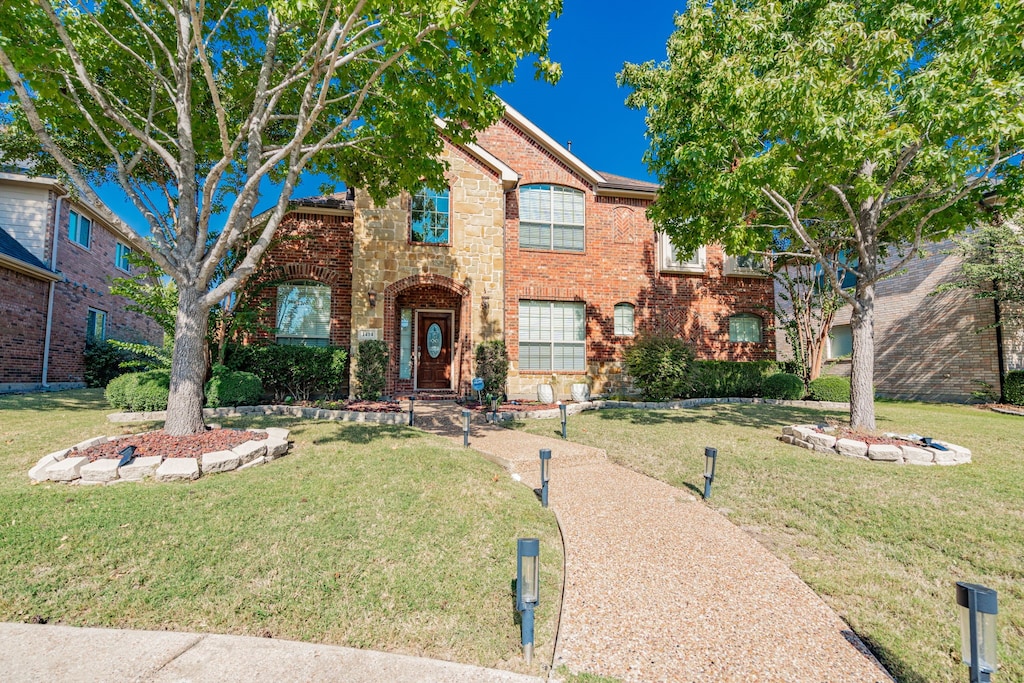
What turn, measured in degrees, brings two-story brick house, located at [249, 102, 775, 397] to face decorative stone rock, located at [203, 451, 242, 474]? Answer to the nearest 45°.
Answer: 0° — it already faces it

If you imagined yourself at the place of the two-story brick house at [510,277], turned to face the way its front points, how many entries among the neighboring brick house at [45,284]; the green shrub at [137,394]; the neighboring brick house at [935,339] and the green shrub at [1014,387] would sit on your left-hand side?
2

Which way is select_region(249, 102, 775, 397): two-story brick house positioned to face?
toward the camera

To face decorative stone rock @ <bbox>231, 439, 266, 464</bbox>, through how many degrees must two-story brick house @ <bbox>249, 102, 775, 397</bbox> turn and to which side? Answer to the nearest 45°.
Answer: approximately 45° to its right

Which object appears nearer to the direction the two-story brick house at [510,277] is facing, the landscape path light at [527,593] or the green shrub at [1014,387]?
the landscape path light

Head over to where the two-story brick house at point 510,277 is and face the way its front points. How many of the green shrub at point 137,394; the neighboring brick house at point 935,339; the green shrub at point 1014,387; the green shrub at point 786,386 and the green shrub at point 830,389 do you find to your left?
4

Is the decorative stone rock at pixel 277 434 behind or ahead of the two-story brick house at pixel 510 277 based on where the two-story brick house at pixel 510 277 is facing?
ahead

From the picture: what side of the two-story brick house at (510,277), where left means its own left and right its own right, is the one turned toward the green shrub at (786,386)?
left

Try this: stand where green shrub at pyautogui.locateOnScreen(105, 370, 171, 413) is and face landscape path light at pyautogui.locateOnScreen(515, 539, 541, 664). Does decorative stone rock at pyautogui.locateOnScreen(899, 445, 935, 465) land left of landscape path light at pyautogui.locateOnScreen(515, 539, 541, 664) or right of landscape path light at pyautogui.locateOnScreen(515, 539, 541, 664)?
left

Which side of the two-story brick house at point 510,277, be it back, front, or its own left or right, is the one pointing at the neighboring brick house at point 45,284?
right

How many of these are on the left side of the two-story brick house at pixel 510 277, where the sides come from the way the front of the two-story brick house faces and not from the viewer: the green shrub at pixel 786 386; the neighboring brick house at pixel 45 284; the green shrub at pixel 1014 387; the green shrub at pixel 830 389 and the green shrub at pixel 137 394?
3

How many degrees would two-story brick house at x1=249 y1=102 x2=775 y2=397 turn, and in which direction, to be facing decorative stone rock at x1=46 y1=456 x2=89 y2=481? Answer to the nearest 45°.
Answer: approximately 45° to its right

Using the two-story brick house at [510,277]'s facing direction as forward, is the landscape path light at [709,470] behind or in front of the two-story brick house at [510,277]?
in front

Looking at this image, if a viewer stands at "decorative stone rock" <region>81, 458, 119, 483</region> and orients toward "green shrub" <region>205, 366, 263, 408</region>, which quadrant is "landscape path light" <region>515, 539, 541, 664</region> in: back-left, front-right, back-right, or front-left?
back-right

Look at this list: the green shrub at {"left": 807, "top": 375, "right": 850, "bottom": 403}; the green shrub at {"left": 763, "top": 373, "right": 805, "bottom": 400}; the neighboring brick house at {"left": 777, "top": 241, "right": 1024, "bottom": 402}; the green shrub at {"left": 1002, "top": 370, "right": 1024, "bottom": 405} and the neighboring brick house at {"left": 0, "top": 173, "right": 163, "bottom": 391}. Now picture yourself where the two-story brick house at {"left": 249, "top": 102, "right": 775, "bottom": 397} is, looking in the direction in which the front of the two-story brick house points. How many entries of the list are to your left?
4

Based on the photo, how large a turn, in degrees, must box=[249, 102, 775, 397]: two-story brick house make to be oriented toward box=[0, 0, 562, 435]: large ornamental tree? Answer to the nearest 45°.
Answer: approximately 45° to its right

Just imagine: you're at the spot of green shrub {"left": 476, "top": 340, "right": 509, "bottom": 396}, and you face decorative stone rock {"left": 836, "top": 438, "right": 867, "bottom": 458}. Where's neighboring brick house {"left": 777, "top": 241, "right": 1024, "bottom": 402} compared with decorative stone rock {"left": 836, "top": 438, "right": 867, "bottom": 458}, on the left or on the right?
left

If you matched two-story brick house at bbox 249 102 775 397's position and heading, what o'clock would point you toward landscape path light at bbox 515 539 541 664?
The landscape path light is roughly at 12 o'clock from the two-story brick house.

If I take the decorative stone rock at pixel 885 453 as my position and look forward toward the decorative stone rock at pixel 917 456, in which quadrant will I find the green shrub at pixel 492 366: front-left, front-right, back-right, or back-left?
back-left

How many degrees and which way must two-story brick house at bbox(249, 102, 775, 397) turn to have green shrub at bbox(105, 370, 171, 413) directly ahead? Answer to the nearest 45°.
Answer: approximately 45° to its right

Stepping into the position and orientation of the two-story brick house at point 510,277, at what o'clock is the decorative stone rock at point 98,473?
The decorative stone rock is roughly at 1 o'clock from the two-story brick house.
